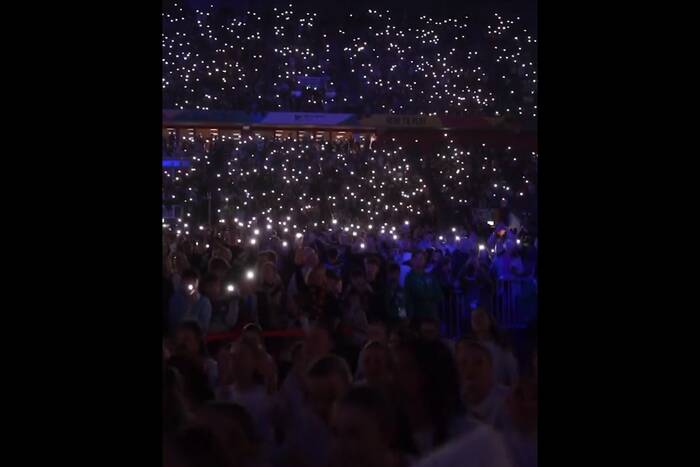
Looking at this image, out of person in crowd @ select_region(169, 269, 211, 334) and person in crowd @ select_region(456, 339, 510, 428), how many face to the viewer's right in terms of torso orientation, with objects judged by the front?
0

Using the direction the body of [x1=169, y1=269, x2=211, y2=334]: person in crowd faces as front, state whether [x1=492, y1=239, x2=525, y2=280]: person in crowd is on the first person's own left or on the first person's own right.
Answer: on the first person's own left

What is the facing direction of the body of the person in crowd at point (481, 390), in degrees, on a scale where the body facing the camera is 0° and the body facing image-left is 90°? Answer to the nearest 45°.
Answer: approximately 45°

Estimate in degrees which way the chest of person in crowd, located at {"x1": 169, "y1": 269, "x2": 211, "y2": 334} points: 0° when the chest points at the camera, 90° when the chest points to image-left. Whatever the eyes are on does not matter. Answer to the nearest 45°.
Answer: approximately 0°

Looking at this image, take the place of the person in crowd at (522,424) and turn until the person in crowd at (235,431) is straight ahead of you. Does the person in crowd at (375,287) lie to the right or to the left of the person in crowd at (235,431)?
right
